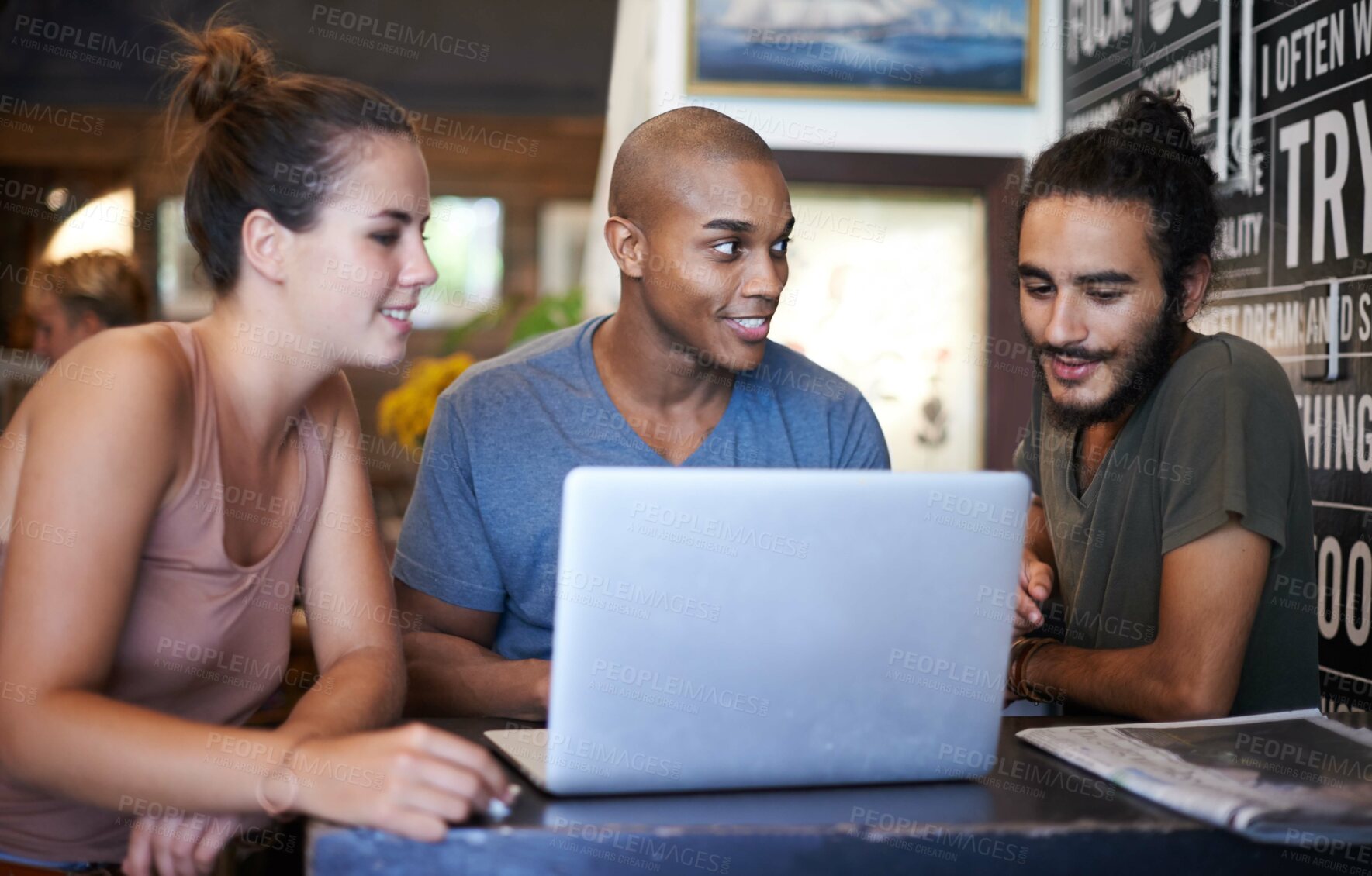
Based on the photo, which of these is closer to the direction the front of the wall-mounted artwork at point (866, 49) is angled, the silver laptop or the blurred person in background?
the silver laptop

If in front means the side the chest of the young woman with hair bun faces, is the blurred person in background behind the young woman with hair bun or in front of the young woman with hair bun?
behind

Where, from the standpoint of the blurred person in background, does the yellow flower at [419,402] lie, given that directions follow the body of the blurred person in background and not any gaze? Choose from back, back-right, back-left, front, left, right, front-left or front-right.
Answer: back-left

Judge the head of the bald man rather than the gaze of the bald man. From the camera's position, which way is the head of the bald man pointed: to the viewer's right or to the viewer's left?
to the viewer's right

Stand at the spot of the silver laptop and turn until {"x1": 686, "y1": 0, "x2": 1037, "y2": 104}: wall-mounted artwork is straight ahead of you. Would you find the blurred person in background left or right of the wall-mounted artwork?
left

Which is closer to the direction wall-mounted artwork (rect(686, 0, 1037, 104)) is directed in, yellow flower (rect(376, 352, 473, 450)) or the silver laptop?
the silver laptop
